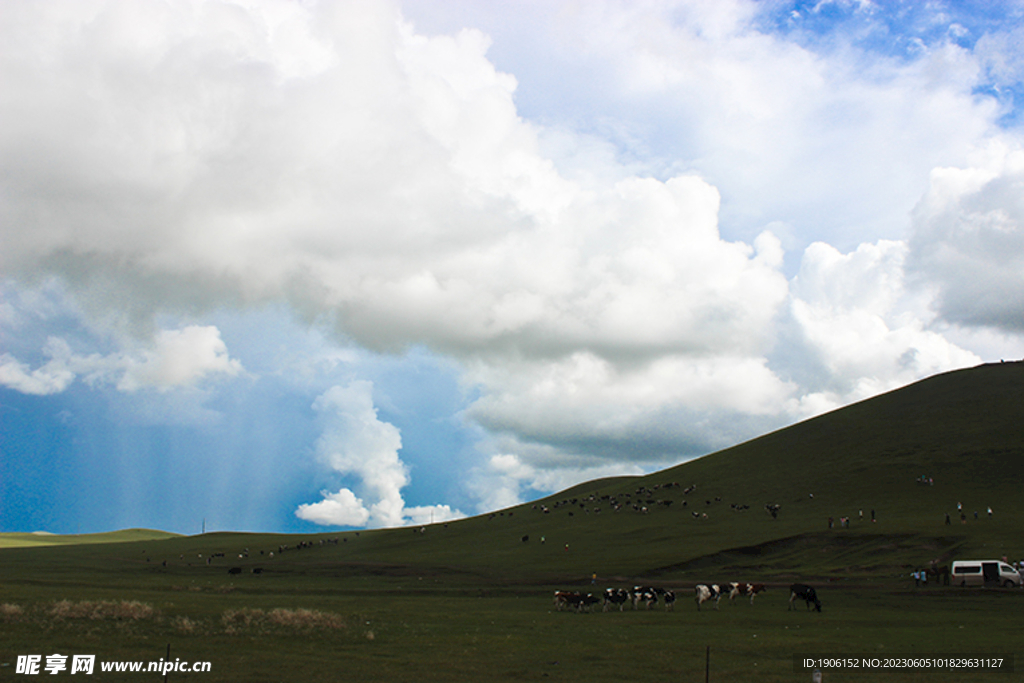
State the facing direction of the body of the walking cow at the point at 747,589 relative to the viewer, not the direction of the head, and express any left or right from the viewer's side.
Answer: facing to the right of the viewer

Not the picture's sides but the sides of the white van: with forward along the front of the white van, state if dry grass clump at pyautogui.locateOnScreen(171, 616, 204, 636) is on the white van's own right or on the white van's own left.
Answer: on the white van's own right

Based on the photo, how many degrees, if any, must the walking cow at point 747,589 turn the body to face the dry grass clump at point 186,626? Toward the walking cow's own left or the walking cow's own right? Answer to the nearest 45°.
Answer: approximately 135° to the walking cow's own right

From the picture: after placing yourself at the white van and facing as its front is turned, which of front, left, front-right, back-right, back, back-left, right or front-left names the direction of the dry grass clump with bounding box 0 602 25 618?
back-right

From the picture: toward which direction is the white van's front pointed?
to the viewer's right

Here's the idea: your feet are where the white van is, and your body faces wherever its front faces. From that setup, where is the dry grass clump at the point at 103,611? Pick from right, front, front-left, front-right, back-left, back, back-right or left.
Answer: back-right

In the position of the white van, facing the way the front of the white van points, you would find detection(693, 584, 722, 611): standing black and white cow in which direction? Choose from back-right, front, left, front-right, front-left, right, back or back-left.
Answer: back-right
